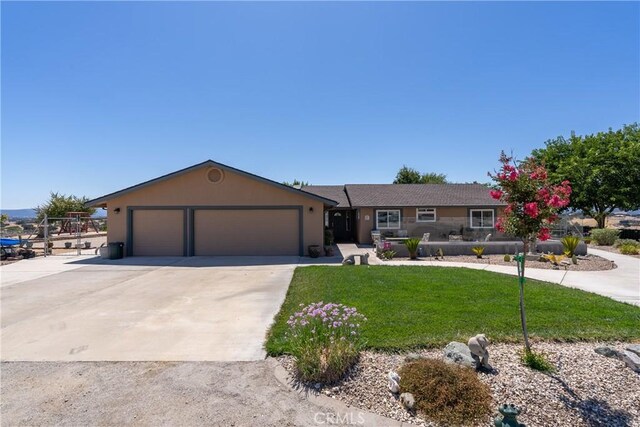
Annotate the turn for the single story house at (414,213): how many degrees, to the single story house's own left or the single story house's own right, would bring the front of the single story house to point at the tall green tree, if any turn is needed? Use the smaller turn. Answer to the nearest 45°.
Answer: approximately 135° to the single story house's own left

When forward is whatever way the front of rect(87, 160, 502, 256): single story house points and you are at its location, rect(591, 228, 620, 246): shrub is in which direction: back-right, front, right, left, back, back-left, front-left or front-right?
left

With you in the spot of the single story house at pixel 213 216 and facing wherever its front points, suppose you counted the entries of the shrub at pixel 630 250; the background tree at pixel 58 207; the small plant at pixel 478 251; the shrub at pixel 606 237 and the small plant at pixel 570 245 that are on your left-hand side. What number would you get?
4

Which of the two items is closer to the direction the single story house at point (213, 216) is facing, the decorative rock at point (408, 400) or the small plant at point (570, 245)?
the decorative rock

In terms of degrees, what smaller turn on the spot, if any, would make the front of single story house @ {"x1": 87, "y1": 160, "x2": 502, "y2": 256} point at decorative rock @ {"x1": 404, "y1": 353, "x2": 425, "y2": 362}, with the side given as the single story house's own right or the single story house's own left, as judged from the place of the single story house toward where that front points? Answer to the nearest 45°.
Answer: approximately 45° to the single story house's own left

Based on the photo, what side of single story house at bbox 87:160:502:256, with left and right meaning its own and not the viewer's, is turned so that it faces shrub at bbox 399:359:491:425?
front

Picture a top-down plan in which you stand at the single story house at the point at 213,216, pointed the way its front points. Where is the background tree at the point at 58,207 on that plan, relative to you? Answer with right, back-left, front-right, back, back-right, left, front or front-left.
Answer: back-right

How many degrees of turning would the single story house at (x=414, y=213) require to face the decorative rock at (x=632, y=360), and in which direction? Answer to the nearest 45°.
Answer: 0° — it already faces it

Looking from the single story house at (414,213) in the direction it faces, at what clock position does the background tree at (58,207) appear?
The background tree is roughly at 3 o'clock from the single story house.

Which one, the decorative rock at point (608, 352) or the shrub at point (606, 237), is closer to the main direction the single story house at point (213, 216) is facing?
the decorative rock

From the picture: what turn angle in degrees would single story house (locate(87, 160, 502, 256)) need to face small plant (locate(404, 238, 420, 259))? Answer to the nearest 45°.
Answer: approximately 90° to its left

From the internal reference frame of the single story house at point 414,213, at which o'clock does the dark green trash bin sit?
The dark green trash bin is roughly at 2 o'clock from the single story house.

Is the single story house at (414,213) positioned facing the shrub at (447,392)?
yes

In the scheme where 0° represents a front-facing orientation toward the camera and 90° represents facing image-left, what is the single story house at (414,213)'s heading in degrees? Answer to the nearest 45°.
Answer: approximately 0°

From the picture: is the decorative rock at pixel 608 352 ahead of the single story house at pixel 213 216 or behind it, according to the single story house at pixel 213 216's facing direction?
ahead
